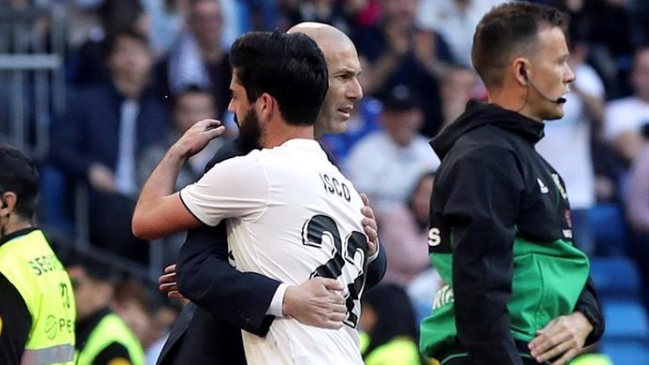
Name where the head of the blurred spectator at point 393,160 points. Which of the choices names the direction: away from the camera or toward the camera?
toward the camera

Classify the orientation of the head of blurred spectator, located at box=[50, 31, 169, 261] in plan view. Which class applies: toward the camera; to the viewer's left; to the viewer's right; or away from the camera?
toward the camera

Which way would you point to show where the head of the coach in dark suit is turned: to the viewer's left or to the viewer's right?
to the viewer's right

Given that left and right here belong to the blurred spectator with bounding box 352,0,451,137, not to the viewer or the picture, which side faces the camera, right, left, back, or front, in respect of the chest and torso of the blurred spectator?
front

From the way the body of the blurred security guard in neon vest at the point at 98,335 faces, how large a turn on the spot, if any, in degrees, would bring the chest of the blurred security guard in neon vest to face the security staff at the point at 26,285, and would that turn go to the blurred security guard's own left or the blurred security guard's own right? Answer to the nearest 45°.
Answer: approximately 90° to the blurred security guard's own left

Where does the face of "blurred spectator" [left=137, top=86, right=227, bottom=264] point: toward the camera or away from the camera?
toward the camera

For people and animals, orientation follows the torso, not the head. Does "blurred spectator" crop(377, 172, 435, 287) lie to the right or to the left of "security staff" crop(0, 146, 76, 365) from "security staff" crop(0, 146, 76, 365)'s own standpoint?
on its right
